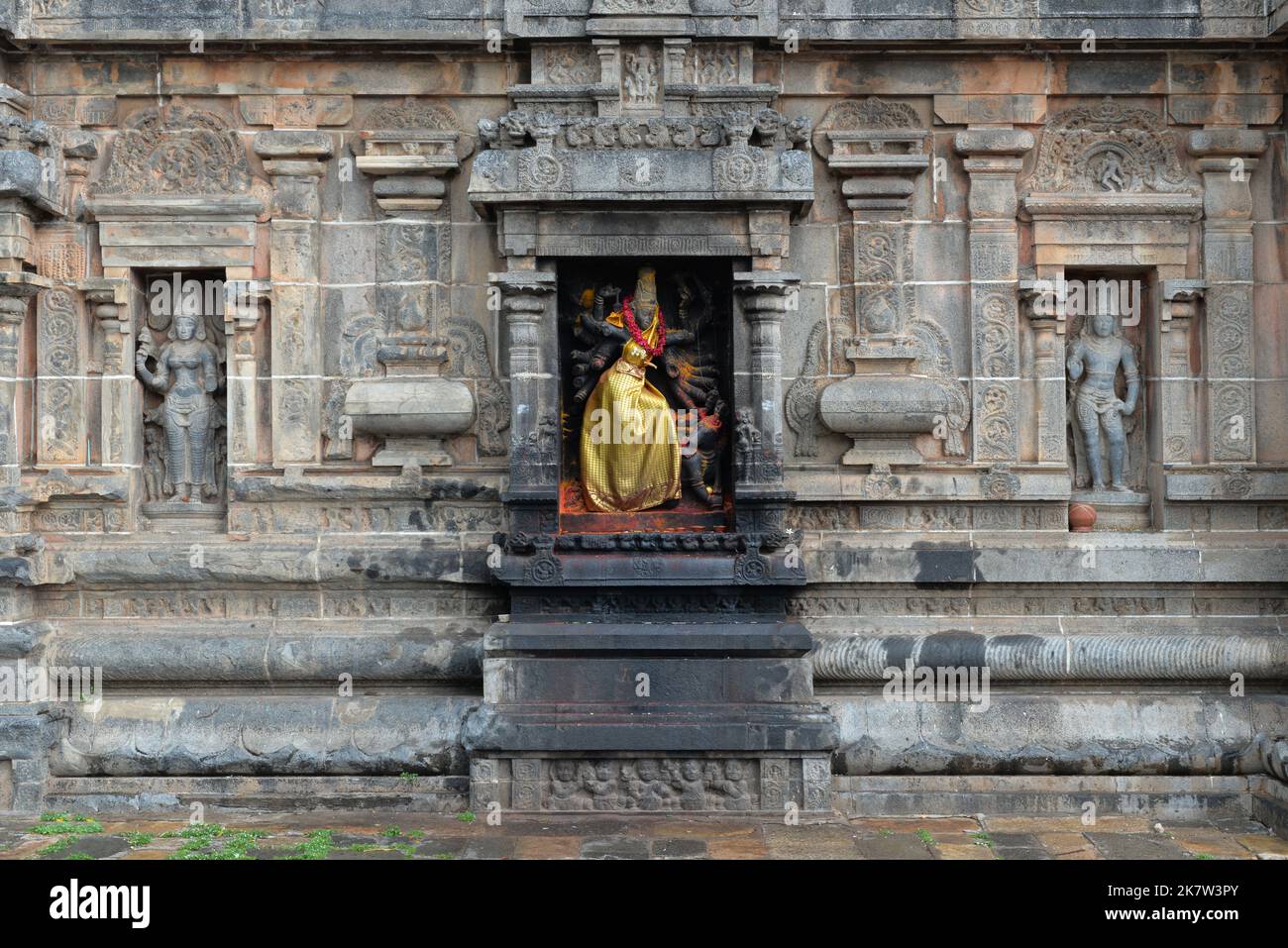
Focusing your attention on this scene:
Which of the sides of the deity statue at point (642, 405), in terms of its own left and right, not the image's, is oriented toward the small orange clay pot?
left

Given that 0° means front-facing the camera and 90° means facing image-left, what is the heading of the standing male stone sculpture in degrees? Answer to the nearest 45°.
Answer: approximately 0°

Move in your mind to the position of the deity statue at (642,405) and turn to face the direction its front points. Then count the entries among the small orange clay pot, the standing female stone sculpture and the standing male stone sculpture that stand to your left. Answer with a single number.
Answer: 2

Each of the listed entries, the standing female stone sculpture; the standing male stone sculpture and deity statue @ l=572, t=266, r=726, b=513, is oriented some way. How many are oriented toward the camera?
3

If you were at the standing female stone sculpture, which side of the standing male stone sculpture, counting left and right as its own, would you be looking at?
right

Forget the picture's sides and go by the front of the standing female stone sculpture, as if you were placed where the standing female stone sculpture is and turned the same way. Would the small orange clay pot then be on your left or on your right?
on your left

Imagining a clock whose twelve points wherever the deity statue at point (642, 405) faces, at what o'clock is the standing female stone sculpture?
The standing female stone sculpture is roughly at 3 o'clock from the deity statue.

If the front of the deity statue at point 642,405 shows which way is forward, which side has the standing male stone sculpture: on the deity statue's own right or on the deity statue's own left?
on the deity statue's own left

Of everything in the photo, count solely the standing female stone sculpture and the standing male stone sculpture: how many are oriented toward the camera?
2
